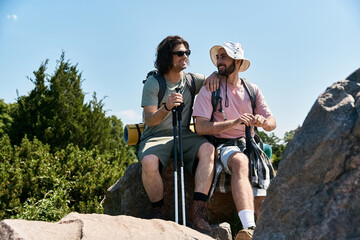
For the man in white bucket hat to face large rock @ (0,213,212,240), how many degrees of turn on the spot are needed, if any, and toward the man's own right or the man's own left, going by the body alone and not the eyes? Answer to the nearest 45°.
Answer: approximately 45° to the man's own right

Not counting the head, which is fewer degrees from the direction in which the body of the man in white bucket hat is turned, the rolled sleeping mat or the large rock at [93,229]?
the large rock

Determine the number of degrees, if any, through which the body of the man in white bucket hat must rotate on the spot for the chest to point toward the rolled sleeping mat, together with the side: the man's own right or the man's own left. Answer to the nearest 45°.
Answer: approximately 90° to the man's own right

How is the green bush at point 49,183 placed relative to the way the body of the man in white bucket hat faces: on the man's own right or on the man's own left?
on the man's own right

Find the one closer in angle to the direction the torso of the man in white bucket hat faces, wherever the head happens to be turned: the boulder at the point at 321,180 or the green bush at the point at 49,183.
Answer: the boulder

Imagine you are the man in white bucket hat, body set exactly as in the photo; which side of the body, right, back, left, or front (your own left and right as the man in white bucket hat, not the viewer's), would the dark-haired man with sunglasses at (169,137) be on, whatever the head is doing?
right

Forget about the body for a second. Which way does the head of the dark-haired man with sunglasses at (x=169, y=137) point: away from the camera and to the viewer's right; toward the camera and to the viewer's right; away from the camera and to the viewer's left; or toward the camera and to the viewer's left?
toward the camera and to the viewer's right

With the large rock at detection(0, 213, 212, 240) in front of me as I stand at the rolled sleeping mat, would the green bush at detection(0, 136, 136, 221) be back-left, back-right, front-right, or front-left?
back-right

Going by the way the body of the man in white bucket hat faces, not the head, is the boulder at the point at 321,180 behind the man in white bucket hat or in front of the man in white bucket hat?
in front

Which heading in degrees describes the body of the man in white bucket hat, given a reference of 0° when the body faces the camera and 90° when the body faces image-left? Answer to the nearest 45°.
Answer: approximately 0°

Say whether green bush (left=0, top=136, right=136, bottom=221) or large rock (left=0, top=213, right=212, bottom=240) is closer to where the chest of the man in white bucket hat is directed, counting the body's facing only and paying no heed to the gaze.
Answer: the large rock
